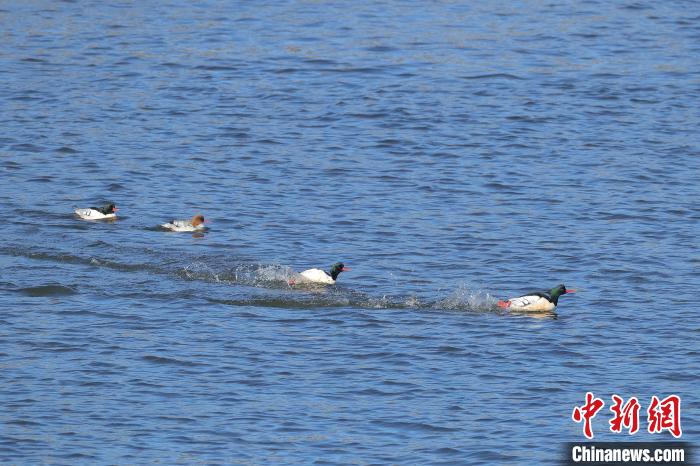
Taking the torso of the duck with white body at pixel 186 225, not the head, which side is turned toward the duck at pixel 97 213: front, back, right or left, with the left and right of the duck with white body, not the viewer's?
back

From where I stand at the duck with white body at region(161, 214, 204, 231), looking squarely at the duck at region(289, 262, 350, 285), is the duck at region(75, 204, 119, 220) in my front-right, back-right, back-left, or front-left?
back-right

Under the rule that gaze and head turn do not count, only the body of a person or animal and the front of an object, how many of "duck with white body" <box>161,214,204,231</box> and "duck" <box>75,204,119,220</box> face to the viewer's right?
2

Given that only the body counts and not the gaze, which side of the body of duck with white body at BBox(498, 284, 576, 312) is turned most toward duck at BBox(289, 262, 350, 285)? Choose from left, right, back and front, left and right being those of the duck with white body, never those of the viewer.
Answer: back

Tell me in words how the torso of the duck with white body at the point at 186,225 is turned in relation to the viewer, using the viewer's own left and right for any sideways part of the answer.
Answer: facing to the right of the viewer

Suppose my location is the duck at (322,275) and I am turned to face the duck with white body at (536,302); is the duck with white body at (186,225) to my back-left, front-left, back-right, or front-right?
back-left

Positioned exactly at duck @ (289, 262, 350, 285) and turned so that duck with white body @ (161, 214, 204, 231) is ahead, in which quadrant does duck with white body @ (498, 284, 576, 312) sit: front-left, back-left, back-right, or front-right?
back-right

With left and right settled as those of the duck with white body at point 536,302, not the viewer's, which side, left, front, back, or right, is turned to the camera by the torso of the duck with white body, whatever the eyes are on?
right

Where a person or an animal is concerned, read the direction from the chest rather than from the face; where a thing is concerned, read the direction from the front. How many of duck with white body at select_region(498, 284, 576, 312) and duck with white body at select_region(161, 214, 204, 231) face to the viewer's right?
2
